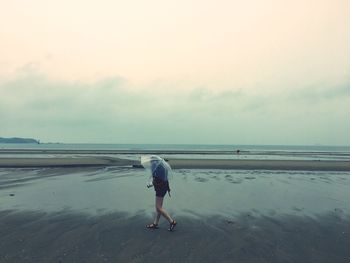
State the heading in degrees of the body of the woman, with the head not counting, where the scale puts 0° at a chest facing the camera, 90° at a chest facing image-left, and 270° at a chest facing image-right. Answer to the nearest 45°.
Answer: approximately 90°
